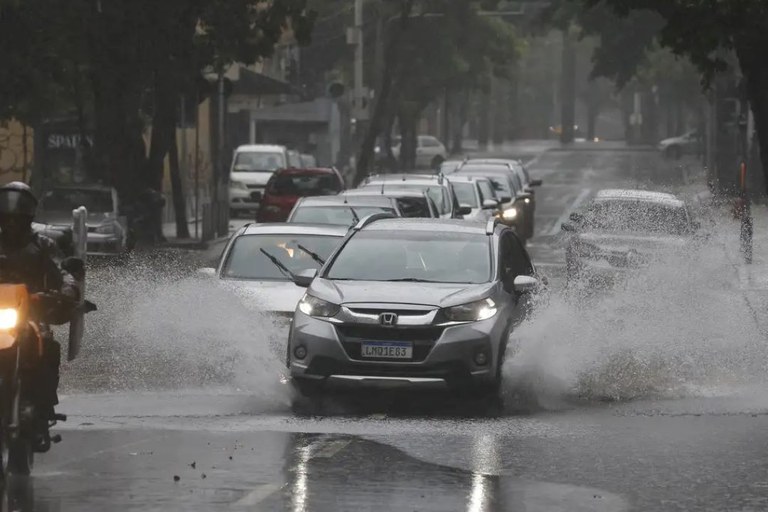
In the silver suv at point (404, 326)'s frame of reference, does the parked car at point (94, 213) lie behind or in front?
behind

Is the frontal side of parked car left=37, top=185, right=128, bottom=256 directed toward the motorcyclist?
yes

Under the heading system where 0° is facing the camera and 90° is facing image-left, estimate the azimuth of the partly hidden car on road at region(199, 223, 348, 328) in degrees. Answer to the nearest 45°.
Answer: approximately 0°

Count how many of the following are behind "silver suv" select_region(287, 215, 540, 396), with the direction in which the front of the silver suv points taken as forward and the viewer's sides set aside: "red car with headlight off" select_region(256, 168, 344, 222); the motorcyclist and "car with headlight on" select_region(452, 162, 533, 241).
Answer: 2

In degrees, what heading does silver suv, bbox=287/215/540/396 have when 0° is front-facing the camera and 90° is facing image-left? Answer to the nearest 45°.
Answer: approximately 0°

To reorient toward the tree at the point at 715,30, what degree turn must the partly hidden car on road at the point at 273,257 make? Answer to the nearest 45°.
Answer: approximately 135° to its left

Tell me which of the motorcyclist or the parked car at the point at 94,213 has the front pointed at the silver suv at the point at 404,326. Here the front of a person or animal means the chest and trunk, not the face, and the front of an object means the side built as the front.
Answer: the parked car
